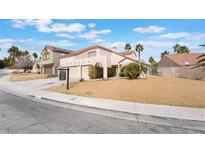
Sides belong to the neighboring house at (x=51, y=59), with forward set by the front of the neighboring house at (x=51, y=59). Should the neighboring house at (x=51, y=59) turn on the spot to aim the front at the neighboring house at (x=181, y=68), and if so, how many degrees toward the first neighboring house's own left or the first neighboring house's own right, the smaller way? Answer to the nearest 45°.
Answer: approximately 90° to the first neighboring house's own left

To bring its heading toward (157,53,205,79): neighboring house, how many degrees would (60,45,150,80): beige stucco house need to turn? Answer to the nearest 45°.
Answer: approximately 135° to its left

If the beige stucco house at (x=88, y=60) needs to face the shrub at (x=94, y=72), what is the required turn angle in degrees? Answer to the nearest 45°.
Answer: approximately 45° to its left

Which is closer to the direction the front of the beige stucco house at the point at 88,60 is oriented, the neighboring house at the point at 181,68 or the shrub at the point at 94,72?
the shrub

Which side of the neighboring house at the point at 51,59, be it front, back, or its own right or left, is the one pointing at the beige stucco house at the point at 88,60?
left

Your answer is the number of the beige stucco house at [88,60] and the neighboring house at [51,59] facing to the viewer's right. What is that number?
0

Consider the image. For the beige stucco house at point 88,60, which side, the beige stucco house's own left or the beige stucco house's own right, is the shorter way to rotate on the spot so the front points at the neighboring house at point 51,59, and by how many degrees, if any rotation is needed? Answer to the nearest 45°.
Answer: approximately 90° to the beige stucco house's own right

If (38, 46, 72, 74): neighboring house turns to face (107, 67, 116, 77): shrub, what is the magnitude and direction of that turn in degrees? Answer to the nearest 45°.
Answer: approximately 90° to its left

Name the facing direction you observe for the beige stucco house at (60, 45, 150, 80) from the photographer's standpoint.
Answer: facing the viewer and to the left of the viewer

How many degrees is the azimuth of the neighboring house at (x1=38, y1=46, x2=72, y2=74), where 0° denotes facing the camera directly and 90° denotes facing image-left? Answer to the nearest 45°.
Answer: approximately 45°
